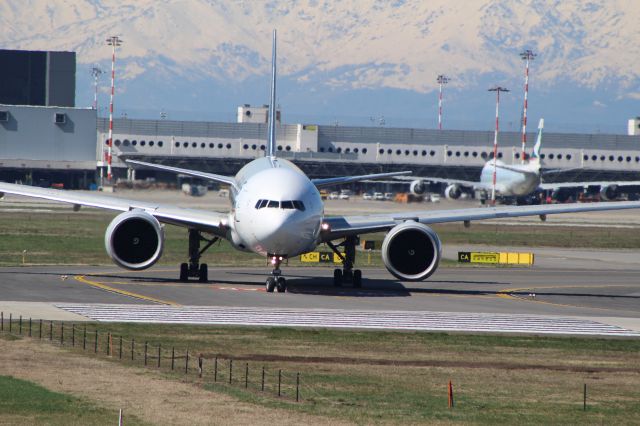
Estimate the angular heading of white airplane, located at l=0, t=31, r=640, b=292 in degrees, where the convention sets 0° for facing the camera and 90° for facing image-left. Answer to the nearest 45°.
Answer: approximately 0°

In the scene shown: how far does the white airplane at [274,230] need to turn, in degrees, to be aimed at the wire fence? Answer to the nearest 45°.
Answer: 0° — it already faces it
